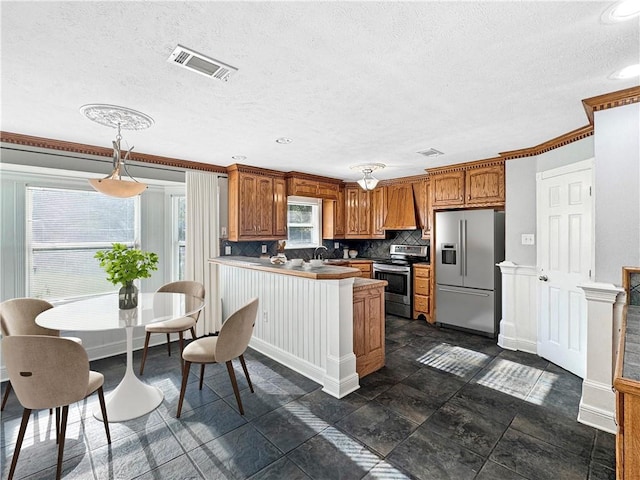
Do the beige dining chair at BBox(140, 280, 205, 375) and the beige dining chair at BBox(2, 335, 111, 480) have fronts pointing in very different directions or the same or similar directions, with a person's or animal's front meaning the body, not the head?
very different directions

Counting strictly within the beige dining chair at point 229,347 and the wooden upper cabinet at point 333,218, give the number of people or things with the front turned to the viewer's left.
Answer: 1

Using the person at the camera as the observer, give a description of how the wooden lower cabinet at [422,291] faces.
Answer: facing the viewer and to the left of the viewer

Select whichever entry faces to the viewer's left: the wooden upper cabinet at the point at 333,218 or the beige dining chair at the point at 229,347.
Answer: the beige dining chair

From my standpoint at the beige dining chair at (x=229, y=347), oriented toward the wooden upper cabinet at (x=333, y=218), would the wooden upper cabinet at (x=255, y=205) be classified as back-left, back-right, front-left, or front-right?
front-left

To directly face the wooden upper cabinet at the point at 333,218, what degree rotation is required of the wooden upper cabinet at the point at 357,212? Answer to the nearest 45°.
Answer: approximately 90° to its right

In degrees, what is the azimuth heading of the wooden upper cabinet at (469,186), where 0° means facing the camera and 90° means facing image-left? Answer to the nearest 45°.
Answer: approximately 45°

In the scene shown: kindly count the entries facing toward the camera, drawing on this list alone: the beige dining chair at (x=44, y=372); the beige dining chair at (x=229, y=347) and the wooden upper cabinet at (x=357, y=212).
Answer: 1

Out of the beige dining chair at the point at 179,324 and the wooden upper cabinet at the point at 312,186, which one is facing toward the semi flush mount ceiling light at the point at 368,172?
the wooden upper cabinet

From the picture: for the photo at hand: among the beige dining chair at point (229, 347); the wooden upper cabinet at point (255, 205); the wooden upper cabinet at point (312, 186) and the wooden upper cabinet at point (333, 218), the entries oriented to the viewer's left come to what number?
1

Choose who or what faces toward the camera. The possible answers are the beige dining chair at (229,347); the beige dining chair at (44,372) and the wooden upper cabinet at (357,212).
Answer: the wooden upper cabinet

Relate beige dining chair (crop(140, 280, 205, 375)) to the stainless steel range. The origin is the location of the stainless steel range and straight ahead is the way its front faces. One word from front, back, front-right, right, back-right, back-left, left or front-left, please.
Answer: front

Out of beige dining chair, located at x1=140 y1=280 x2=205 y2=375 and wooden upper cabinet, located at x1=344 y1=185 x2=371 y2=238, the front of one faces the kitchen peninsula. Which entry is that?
the wooden upper cabinet
